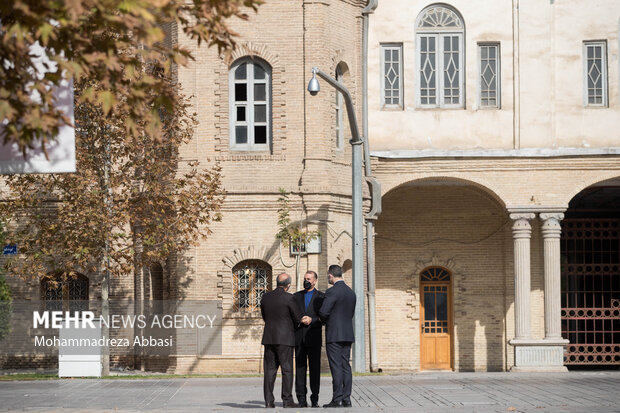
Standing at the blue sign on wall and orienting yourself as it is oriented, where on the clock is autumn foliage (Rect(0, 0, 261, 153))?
The autumn foliage is roughly at 12 o'clock from the blue sign on wall.

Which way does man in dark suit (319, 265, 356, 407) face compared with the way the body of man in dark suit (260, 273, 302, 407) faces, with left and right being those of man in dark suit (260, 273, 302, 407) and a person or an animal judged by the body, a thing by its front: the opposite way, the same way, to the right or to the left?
to the left

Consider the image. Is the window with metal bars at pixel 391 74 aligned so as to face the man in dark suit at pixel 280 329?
yes

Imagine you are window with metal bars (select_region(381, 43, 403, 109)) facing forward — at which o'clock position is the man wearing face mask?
The man wearing face mask is roughly at 12 o'clock from the window with metal bars.

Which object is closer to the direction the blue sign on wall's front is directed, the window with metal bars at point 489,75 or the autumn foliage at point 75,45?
the autumn foliage

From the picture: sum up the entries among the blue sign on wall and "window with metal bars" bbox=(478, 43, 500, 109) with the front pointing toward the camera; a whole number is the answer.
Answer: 2

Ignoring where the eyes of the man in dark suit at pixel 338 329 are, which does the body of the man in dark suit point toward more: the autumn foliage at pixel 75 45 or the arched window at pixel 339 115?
the arched window

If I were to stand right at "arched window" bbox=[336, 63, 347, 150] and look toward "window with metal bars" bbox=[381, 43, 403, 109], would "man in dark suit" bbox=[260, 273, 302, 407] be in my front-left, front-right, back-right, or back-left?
back-right

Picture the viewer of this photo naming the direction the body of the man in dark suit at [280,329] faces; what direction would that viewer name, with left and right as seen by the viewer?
facing away from the viewer and to the right of the viewer

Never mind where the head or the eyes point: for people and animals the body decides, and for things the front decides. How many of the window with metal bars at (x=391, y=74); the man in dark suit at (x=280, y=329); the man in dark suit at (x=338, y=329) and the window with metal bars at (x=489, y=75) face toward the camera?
2

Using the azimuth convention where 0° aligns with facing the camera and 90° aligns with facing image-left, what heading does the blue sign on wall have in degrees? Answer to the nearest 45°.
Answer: approximately 0°

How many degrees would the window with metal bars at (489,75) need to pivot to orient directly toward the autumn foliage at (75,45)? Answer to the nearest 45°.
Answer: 0° — it already faces it

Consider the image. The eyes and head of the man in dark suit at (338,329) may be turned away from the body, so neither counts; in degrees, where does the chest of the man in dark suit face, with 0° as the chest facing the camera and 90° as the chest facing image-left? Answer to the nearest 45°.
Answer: approximately 135°
